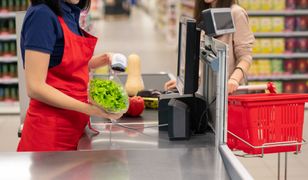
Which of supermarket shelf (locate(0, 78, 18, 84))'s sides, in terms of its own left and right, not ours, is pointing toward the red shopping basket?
front

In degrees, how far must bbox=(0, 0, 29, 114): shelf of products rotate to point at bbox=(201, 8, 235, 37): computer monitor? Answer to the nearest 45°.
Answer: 0° — it already faces it

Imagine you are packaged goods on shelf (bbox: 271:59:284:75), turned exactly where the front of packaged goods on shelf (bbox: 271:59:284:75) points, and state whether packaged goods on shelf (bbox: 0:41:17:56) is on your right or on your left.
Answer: on your right

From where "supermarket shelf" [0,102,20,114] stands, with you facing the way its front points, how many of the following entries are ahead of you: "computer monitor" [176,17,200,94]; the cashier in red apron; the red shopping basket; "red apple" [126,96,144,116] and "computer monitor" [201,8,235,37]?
5

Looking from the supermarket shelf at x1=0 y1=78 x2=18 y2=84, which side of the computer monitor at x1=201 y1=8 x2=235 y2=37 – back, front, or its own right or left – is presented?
back

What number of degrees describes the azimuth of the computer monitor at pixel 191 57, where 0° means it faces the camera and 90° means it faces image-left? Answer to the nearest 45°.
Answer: approximately 90°

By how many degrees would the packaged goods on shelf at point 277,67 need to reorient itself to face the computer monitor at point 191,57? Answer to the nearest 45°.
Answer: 0° — it already faces it
